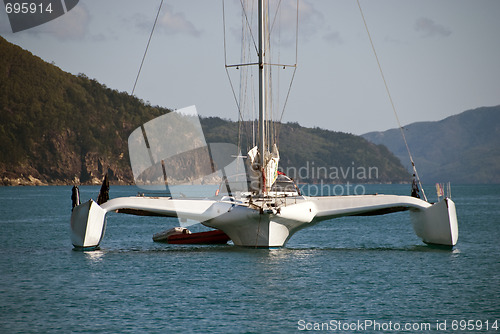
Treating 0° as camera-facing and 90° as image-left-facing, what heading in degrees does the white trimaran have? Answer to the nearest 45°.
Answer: approximately 0°

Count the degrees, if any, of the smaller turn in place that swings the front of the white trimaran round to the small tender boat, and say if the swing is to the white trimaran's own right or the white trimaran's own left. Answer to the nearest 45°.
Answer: approximately 135° to the white trimaran's own right
